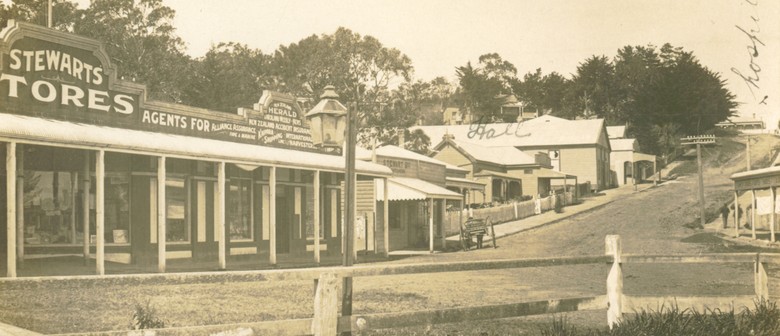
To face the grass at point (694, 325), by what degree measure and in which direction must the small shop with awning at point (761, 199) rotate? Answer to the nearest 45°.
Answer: approximately 45° to its left

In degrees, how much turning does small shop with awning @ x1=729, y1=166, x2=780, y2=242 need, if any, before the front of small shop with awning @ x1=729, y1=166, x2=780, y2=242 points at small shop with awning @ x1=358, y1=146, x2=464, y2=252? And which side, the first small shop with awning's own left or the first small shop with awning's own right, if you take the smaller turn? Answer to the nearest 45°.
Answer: approximately 45° to the first small shop with awning's own right

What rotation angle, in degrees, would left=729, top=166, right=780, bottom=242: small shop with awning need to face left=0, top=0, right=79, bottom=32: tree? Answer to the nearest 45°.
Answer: approximately 45° to its right

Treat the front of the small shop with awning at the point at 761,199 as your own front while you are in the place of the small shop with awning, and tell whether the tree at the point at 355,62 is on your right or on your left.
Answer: on your right

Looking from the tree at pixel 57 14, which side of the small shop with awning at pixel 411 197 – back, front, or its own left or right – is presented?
back

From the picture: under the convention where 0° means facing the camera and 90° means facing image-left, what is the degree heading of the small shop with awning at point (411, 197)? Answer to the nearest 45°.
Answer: approximately 315°

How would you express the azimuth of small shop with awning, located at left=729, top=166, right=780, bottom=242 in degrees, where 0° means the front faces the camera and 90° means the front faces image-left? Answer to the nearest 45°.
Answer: approximately 45°

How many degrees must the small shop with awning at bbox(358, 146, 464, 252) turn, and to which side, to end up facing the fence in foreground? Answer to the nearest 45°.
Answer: approximately 45° to its right
